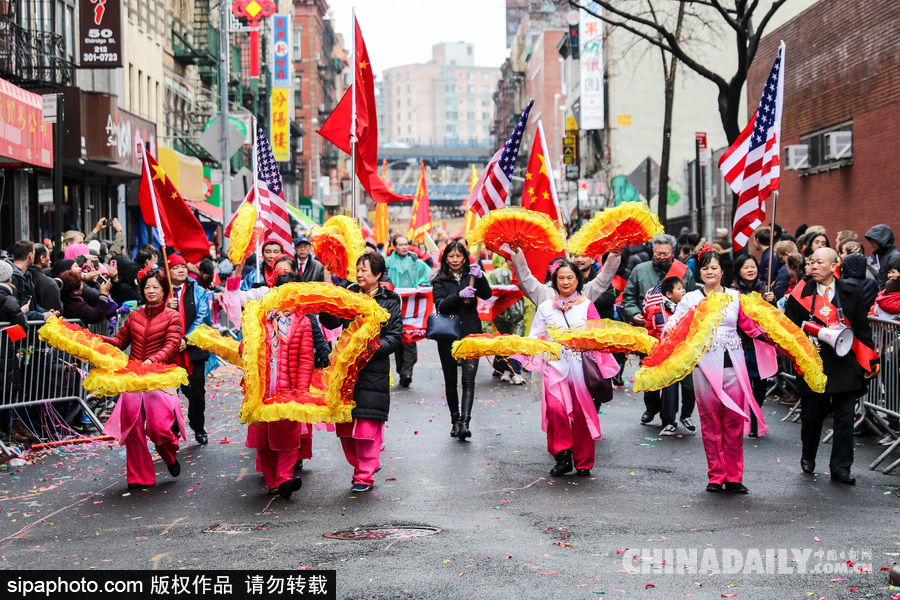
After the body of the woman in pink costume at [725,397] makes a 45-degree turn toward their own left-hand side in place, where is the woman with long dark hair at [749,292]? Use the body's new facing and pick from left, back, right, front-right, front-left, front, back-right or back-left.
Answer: back-left

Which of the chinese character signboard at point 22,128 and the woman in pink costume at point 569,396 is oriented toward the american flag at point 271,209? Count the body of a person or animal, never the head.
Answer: the chinese character signboard

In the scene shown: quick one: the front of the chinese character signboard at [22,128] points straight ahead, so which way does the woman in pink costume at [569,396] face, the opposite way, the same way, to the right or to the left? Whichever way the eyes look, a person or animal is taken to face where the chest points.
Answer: to the right

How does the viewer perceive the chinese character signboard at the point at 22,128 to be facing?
facing the viewer and to the right of the viewer

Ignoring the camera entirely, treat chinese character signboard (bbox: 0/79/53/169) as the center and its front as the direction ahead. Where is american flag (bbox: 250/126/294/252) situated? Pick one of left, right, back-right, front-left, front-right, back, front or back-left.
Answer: front

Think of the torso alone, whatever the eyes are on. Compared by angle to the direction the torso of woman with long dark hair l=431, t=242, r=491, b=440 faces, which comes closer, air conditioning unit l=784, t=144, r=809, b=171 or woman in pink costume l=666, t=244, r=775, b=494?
the woman in pink costume

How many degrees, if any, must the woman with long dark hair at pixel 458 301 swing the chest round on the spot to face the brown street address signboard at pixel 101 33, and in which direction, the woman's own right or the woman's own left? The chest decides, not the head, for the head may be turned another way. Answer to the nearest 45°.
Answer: approximately 135° to the woman's own right

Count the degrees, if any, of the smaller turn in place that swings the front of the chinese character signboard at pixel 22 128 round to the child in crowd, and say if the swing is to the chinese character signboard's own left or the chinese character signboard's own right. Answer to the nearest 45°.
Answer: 0° — it already faces them

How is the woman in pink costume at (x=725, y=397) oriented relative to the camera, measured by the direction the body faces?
toward the camera

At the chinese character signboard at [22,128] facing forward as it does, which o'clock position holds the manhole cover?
The manhole cover is roughly at 1 o'clock from the chinese character signboard.

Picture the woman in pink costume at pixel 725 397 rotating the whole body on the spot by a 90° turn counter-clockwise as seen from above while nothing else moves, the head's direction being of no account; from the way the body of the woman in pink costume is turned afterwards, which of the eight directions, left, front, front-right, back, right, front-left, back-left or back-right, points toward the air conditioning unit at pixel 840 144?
left

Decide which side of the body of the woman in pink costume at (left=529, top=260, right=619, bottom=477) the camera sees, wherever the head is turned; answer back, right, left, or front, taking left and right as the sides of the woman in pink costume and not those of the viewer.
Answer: front
